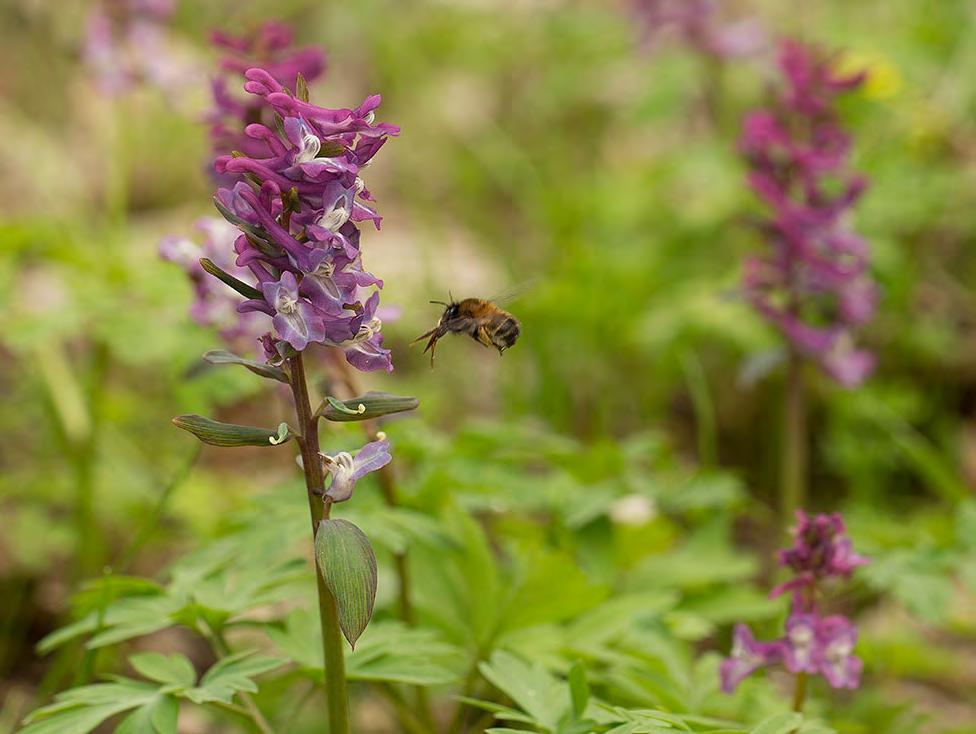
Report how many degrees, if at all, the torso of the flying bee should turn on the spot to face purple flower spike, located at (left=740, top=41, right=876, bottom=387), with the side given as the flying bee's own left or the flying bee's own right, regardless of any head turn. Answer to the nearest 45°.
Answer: approximately 135° to the flying bee's own right

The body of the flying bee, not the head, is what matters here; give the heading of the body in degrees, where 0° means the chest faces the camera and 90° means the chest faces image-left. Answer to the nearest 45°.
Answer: approximately 90°

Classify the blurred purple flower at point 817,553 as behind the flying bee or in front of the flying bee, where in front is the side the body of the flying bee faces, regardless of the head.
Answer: behind

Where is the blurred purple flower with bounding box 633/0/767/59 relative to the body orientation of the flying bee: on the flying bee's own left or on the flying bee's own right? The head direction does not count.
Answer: on the flying bee's own right
